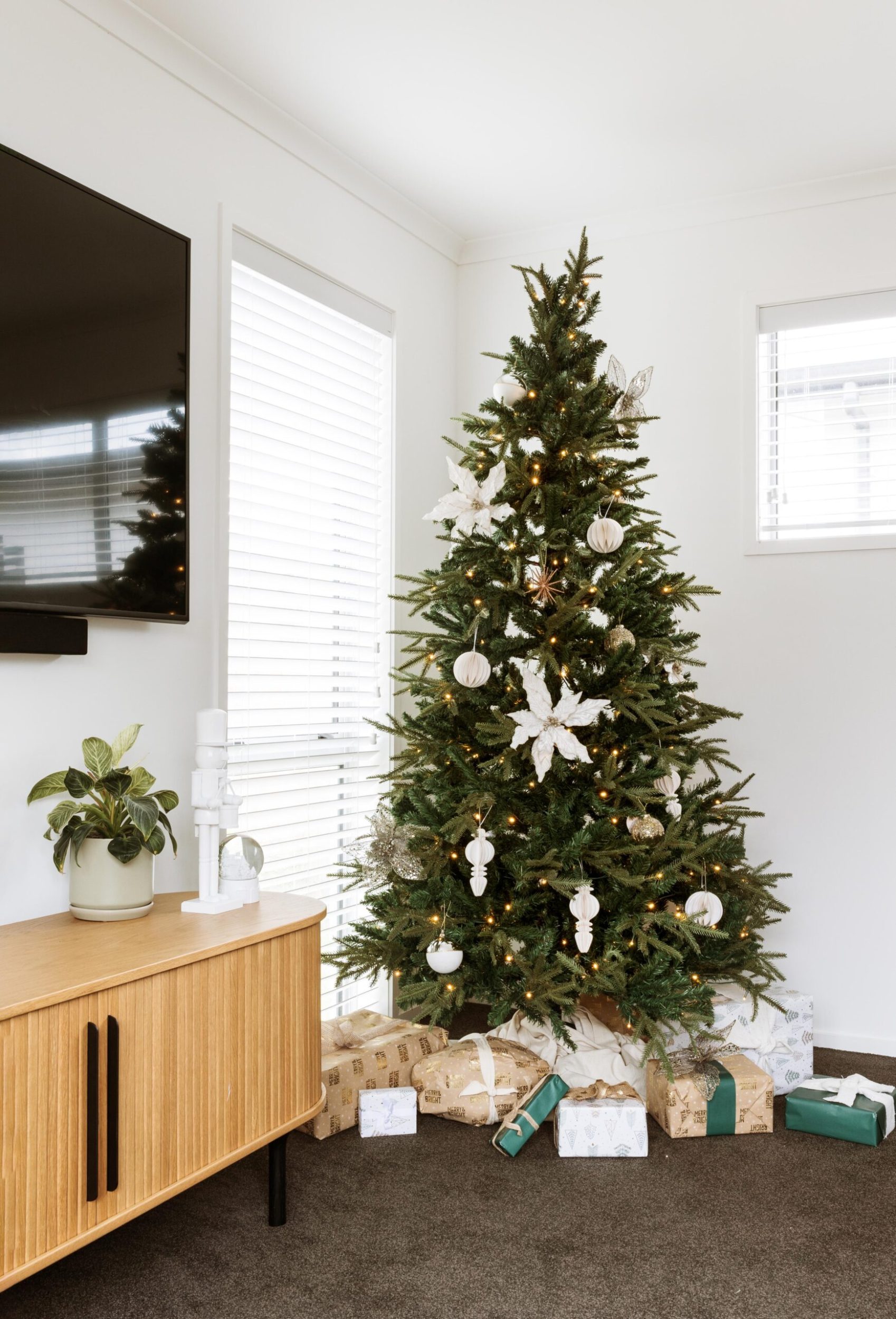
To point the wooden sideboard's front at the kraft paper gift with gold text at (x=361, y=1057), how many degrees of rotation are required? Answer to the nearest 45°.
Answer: approximately 90° to its left

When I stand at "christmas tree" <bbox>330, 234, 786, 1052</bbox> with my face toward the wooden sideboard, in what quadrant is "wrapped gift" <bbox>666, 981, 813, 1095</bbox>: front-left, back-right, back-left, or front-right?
back-left

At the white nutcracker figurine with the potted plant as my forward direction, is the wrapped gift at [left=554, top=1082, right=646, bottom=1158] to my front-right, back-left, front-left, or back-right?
back-left

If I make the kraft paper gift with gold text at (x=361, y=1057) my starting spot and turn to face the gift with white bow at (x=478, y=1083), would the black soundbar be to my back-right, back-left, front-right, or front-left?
back-right
